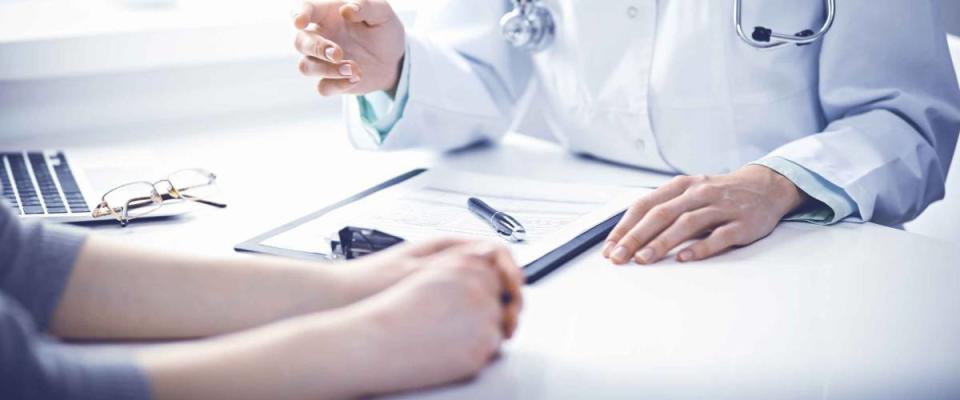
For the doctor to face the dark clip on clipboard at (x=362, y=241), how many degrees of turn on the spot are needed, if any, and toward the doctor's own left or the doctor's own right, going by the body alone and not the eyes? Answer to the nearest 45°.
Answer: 0° — they already face it

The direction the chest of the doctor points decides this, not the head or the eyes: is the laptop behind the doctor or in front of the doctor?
in front

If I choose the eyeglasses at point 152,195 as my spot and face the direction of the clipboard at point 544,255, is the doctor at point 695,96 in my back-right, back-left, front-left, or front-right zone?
front-left

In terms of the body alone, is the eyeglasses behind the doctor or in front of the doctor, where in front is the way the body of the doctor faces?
in front

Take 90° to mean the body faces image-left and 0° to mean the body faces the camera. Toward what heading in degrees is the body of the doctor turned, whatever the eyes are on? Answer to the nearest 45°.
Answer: approximately 45°
